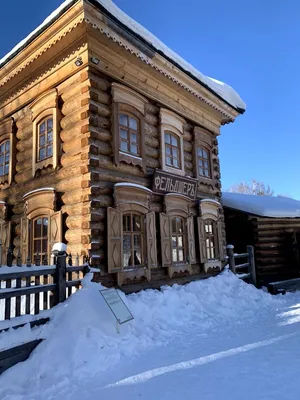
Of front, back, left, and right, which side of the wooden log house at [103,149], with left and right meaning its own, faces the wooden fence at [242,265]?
left

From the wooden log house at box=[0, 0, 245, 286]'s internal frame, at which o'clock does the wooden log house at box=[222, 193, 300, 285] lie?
the wooden log house at box=[222, 193, 300, 285] is roughly at 9 o'clock from the wooden log house at box=[0, 0, 245, 286].

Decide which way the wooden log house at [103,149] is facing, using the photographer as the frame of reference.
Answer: facing the viewer and to the right of the viewer
